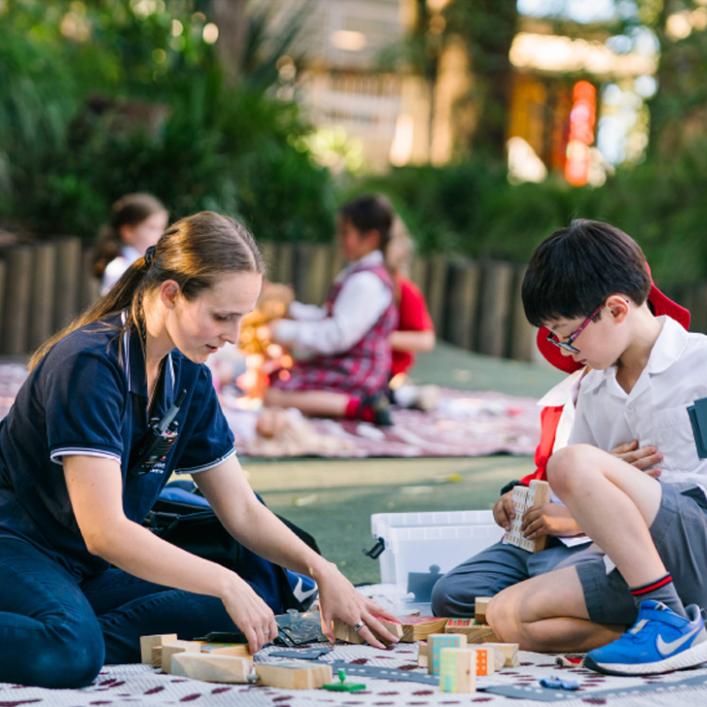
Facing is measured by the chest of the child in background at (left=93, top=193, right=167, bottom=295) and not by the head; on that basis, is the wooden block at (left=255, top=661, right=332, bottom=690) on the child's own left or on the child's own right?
on the child's own right

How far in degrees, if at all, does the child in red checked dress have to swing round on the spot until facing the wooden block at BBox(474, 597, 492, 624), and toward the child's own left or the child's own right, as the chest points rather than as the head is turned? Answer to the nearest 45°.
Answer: approximately 90° to the child's own left

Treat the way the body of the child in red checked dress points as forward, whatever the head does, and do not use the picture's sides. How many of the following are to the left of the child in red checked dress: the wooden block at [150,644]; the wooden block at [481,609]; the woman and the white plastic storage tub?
4

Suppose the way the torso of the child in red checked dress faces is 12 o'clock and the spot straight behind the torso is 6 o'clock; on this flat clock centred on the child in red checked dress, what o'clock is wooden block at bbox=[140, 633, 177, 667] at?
The wooden block is roughly at 9 o'clock from the child in red checked dress.

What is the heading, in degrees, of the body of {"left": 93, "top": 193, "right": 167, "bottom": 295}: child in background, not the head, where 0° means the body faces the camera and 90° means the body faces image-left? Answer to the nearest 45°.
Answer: approximately 270°

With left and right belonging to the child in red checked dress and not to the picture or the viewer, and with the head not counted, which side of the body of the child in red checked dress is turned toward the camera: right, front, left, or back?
left

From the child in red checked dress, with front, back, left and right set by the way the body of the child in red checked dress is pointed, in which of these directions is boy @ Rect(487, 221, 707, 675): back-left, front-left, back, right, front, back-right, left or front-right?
left

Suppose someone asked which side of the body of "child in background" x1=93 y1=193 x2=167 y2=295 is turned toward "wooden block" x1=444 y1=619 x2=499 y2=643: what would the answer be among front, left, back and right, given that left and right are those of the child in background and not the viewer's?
right

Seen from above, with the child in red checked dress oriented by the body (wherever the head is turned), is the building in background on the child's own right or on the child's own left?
on the child's own right

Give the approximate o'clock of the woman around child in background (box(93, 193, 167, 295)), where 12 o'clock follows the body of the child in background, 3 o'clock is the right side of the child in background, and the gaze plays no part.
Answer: The woman is roughly at 3 o'clock from the child in background.

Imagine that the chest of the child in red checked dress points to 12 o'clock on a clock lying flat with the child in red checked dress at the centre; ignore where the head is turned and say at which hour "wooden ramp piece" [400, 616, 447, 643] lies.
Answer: The wooden ramp piece is roughly at 9 o'clock from the child in red checked dress.

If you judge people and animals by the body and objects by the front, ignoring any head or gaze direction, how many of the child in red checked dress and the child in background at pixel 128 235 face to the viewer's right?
1
